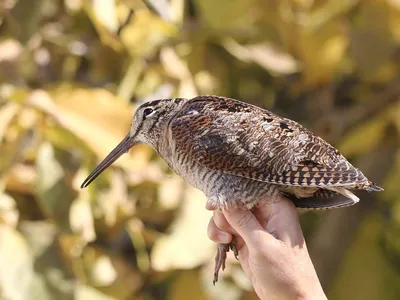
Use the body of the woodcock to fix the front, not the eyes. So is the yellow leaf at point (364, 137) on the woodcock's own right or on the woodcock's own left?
on the woodcock's own right

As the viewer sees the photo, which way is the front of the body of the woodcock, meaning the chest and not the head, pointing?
to the viewer's left
